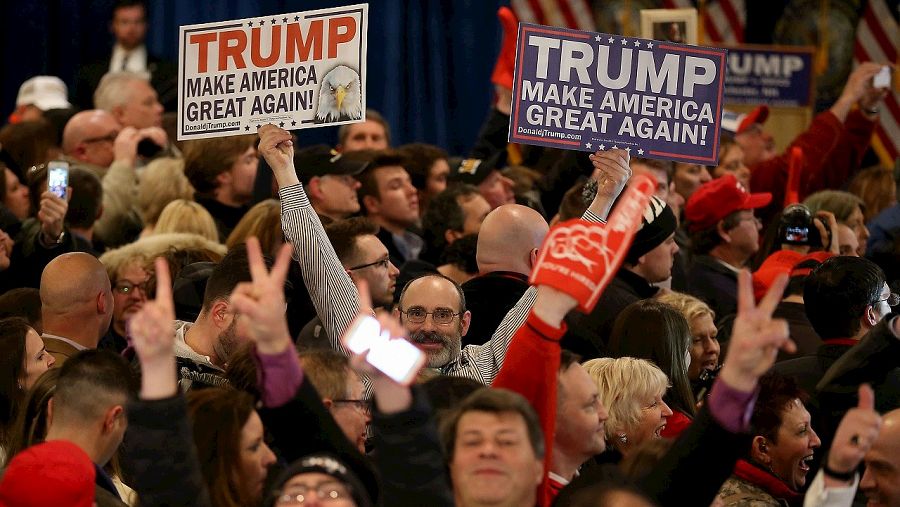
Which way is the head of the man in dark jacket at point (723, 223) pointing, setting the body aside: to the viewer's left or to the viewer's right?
to the viewer's right

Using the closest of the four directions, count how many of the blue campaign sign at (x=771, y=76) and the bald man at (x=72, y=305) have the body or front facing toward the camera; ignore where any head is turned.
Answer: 1

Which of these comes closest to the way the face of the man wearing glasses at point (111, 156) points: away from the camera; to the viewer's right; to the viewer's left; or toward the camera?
to the viewer's right

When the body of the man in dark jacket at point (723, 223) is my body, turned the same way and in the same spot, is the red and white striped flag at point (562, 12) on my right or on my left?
on my left

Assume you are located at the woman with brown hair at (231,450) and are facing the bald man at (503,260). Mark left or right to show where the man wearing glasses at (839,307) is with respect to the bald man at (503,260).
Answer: right

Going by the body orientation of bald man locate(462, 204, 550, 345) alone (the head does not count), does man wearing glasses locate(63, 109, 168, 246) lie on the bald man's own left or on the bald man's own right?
on the bald man's own left

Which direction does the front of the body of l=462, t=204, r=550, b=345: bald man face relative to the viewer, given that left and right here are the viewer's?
facing away from the viewer and to the right of the viewer
